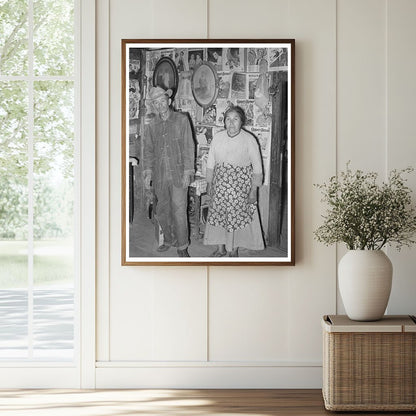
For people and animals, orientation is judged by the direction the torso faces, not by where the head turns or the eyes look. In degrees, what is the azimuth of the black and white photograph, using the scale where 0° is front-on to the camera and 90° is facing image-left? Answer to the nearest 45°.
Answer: approximately 0°

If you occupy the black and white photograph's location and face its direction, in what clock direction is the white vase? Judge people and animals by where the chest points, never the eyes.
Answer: The white vase is roughly at 10 o'clock from the black and white photograph.
